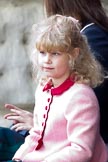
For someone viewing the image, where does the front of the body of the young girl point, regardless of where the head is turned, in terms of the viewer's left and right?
facing the viewer and to the left of the viewer

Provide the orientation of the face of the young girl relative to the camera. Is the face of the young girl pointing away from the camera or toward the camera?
toward the camera
